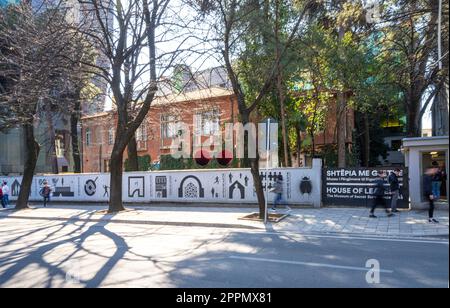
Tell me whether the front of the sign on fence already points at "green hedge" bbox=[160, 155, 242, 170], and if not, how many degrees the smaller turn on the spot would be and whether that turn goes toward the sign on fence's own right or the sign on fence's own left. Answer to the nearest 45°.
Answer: approximately 135° to the sign on fence's own right

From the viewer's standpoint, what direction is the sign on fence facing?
toward the camera

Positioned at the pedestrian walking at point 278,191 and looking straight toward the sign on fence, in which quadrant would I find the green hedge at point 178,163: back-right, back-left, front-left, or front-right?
back-left

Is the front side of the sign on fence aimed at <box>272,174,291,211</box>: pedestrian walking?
no

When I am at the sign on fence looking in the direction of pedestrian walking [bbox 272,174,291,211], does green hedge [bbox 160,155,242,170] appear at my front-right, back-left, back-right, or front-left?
front-right

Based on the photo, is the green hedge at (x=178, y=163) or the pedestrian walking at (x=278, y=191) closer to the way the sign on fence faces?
the pedestrian walking

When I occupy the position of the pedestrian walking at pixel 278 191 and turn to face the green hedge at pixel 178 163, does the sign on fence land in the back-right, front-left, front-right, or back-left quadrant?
back-right
